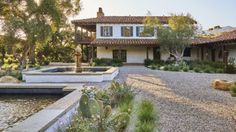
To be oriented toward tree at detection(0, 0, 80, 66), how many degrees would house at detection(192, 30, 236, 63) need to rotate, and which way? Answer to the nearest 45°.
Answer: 0° — it already faces it

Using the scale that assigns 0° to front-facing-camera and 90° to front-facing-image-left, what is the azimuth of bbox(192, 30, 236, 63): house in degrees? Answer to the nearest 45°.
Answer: approximately 45°

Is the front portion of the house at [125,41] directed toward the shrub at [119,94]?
yes

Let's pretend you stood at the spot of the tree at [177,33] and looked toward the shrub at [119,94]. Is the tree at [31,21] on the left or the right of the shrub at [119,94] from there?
right

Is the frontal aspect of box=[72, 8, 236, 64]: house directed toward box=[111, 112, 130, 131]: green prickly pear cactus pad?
yes

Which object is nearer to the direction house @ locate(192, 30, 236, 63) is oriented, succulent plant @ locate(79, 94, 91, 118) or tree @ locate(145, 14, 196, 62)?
the tree

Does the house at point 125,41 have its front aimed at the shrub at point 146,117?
yes
